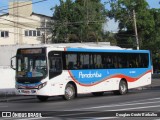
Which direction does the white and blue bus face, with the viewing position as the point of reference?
facing the viewer and to the left of the viewer
